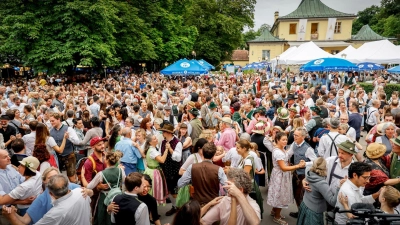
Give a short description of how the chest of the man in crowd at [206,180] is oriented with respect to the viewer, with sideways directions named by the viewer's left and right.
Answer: facing away from the viewer

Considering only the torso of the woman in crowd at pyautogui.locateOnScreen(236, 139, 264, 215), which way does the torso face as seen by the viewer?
to the viewer's left

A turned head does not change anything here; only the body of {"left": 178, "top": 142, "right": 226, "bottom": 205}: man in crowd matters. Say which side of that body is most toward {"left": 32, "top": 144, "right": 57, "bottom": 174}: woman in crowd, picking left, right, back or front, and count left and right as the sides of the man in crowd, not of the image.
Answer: left

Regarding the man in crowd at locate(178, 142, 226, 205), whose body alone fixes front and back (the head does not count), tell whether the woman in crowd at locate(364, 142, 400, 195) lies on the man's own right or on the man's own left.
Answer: on the man's own right

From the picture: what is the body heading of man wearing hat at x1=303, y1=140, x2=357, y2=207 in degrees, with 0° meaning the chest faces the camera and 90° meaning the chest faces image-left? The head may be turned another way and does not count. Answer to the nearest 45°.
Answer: approximately 45°

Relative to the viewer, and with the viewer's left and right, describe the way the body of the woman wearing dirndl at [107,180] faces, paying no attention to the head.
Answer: facing away from the viewer and to the left of the viewer
